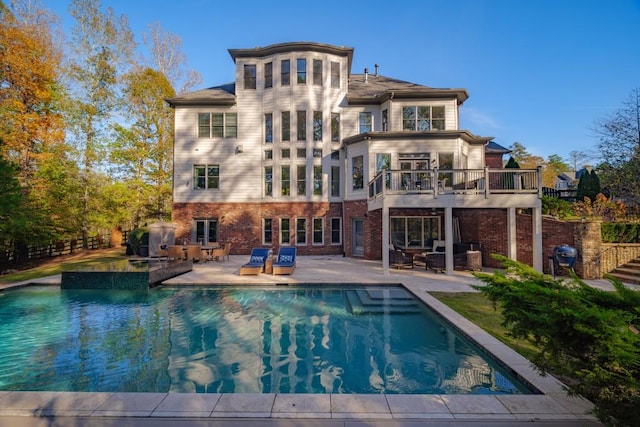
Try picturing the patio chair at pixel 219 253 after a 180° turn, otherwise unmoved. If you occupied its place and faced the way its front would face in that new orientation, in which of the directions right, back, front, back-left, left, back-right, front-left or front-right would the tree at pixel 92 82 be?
back-left

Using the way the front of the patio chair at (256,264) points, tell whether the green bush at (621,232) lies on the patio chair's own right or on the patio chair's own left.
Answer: on the patio chair's own left

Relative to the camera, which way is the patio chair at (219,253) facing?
to the viewer's left

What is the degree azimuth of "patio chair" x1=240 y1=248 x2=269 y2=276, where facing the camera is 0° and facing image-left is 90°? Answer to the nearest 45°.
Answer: approximately 45°
